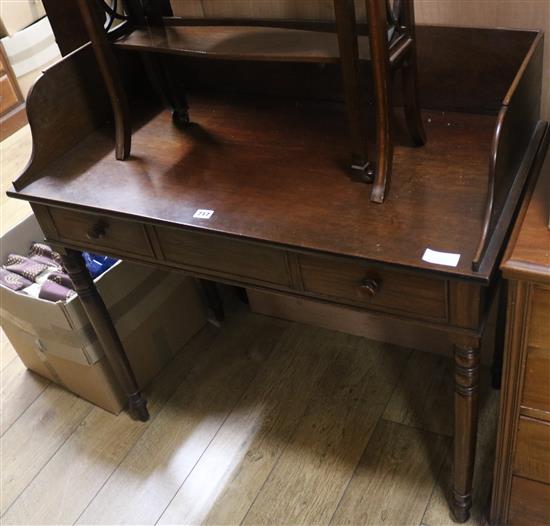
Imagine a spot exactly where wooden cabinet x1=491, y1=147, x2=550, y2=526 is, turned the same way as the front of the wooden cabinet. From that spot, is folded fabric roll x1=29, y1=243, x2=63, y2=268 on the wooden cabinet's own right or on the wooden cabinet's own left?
on the wooden cabinet's own right

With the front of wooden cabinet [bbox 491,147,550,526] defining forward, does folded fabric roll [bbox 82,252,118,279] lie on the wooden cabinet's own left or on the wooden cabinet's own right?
on the wooden cabinet's own right

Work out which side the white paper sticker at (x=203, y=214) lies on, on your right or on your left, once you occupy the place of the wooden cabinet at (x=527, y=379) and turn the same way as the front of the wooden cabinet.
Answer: on your right

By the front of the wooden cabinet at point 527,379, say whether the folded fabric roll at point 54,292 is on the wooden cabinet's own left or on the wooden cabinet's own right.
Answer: on the wooden cabinet's own right
